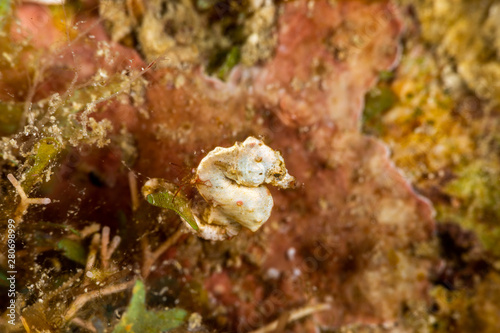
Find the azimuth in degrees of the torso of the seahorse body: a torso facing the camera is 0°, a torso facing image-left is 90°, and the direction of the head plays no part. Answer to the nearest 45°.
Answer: approximately 270°

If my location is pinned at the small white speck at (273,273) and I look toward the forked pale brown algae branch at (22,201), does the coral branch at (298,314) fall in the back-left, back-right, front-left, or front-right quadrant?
back-left

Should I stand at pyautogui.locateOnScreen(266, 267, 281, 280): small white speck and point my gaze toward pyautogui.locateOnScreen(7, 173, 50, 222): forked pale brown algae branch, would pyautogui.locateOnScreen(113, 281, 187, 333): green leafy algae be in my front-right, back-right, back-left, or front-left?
front-left

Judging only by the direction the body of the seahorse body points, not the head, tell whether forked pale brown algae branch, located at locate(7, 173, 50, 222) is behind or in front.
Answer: behind

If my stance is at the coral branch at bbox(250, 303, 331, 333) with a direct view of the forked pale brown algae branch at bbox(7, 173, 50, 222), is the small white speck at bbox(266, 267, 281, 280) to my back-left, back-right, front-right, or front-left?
front-right
